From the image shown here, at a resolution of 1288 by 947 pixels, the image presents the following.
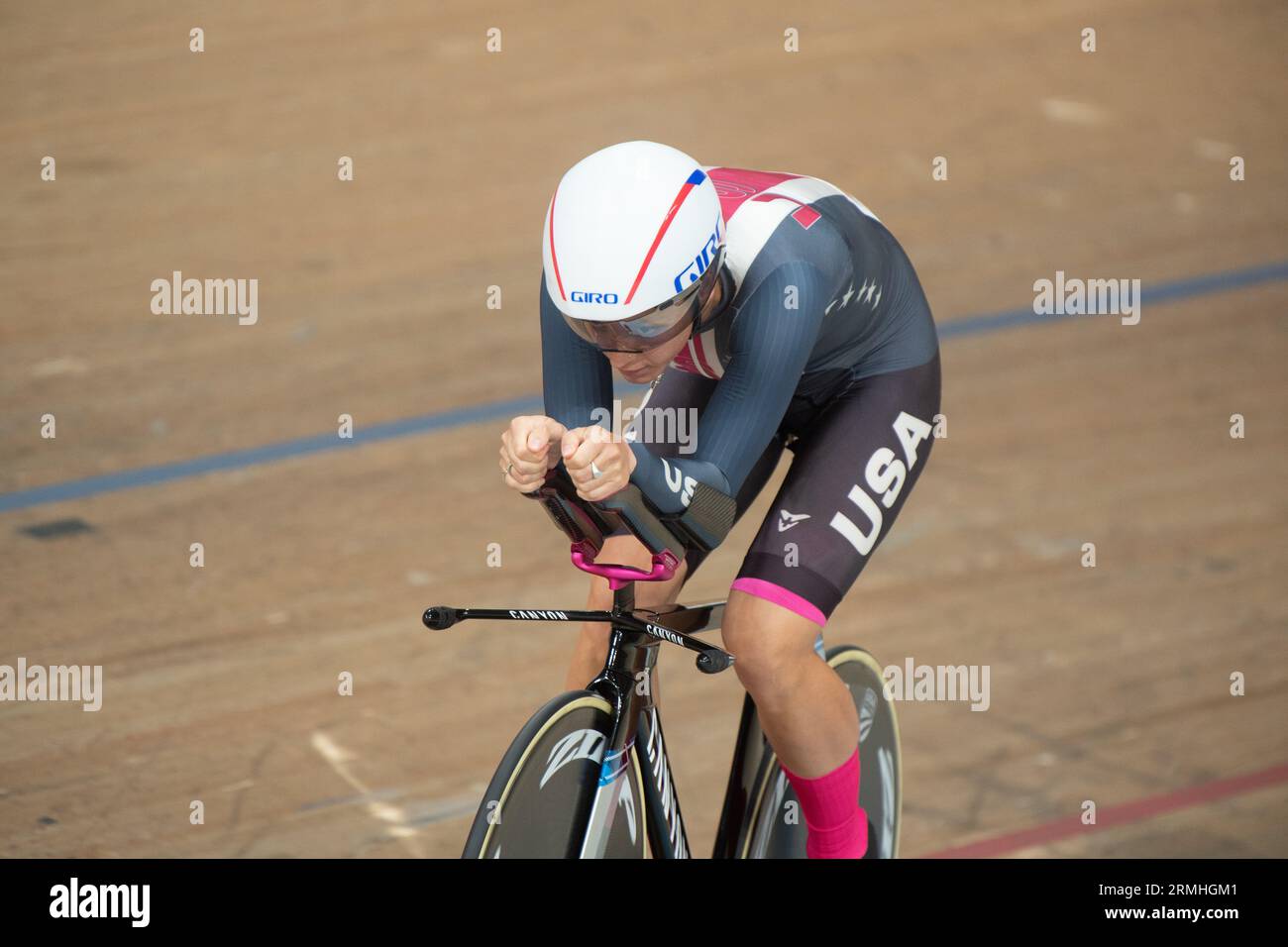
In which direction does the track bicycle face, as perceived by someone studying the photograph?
facing the viewer and to the left of the viewer

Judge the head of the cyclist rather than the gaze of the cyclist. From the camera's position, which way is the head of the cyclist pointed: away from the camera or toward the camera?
toward the camera

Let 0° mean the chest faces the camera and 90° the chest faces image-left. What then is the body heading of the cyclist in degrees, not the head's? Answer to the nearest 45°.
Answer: approximately 45°
